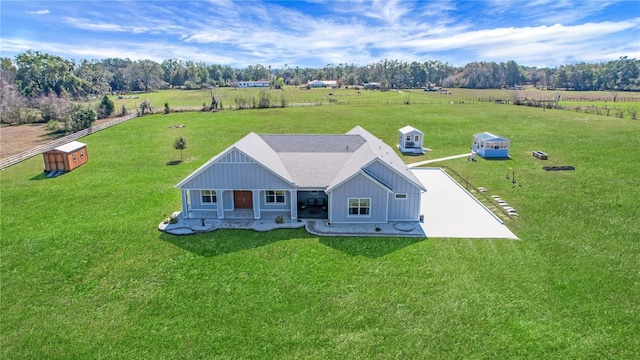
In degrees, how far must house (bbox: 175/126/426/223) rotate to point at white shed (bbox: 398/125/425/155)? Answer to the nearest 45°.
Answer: approximately 135° to its left

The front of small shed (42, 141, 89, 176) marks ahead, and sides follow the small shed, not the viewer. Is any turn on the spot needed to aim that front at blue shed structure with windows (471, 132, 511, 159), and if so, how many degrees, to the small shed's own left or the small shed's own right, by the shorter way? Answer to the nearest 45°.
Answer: approximately 90° to the small shed's own left

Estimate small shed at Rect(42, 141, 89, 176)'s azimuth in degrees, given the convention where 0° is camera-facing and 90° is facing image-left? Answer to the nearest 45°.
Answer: approximately 45°

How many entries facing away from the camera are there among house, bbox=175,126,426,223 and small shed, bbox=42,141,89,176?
0

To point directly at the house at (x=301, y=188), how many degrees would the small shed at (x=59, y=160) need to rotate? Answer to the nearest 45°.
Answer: approximately 90° to its left

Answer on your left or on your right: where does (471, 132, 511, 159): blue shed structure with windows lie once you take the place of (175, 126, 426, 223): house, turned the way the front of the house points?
on your left

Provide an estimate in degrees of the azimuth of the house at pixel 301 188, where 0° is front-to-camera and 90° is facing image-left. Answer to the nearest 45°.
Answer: approximately 0°
